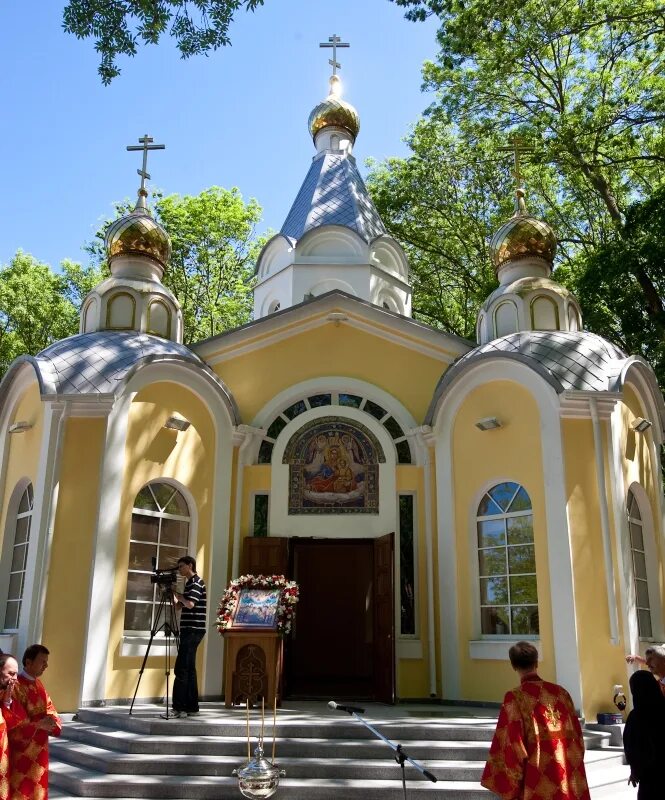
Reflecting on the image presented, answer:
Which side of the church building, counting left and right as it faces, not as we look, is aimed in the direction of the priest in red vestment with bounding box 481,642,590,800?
front

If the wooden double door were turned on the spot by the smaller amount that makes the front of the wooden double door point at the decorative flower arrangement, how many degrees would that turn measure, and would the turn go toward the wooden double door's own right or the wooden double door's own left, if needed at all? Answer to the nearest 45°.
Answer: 0° — it already faces it

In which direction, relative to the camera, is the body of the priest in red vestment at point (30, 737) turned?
to the viewer's right

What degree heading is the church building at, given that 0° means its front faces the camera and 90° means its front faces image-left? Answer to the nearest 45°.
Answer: approximately 0°

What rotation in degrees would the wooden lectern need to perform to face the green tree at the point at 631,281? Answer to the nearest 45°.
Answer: approximately 135° to its left

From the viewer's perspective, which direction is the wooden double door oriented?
toward the camera

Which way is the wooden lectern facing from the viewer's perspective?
toward the camera

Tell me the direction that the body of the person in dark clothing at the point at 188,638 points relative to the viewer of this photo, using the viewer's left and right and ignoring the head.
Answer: facing to the left of the viewer

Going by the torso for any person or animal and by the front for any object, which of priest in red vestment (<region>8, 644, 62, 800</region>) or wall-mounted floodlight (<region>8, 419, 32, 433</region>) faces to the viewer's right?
the priest in red vestment

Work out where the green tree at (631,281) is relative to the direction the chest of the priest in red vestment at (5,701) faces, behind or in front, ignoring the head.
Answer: in front

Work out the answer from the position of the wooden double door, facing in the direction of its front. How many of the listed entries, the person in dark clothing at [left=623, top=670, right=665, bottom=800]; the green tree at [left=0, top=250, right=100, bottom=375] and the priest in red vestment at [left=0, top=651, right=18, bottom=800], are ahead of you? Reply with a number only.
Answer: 2
